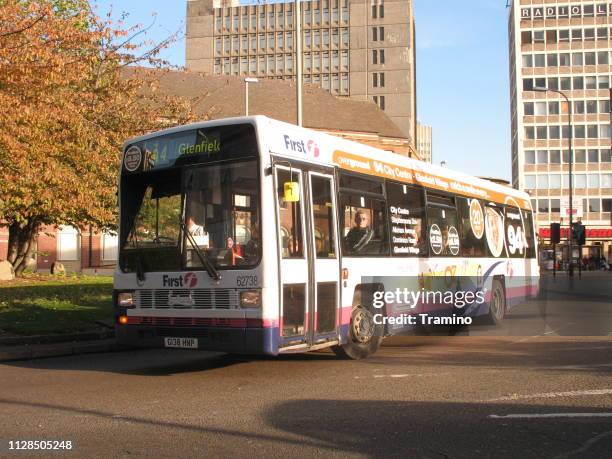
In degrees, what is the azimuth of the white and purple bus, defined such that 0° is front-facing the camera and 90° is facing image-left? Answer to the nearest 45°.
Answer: approximately 45°

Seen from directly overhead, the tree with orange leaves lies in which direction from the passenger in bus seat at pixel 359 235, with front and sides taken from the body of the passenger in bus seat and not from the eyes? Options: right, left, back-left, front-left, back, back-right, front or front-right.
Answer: right

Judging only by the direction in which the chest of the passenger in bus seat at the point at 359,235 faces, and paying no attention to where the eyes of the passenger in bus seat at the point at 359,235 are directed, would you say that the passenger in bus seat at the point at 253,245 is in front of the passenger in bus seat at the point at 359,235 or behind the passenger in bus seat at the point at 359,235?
in front

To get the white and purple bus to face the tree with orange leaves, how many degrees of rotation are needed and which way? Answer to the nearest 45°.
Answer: approximately 90° to its right

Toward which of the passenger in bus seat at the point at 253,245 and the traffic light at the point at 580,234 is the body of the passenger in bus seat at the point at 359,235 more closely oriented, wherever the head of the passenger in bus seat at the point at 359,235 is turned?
the passenger in bus seat

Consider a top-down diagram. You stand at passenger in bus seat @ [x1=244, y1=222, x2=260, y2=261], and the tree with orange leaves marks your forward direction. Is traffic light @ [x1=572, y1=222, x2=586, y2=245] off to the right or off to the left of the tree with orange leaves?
right

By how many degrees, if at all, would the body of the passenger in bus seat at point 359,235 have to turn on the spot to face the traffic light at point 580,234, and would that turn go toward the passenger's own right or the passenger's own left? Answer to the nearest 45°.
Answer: approximately 135° to the passenger's own right

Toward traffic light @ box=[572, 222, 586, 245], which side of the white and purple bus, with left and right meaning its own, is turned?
back

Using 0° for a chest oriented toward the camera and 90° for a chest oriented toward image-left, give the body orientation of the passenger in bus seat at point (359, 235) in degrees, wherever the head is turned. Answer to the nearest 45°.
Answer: approximately 45°
